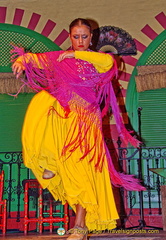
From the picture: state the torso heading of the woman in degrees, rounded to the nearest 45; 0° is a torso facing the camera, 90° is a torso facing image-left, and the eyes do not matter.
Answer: approximately 0°
